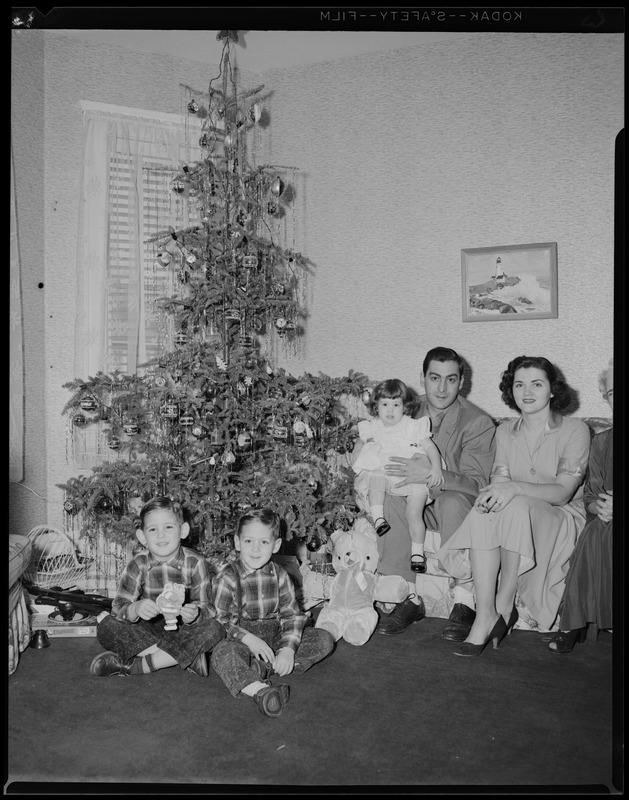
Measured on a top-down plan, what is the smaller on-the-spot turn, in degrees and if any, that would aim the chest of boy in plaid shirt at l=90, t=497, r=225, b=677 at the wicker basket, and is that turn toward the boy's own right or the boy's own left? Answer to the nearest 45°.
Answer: approximately 135° to the boy's own right

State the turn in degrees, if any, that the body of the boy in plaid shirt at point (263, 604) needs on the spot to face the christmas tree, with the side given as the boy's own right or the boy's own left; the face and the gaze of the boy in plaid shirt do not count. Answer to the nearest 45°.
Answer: approximately 180°

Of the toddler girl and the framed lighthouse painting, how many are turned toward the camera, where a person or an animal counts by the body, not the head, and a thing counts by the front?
2

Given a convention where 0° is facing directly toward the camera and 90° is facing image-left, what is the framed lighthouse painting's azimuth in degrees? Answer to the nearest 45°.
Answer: approximately 0°
